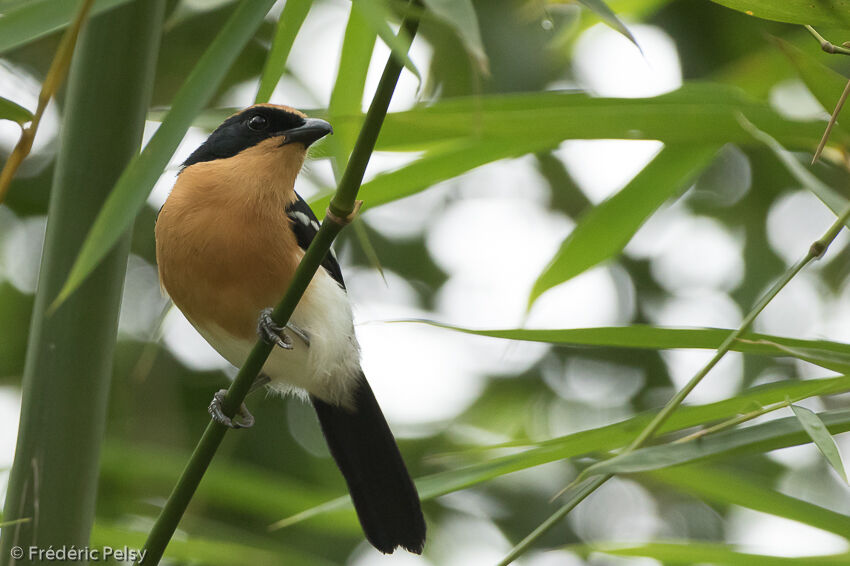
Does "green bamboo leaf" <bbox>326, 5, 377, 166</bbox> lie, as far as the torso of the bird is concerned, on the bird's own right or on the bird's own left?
on the bird's own left

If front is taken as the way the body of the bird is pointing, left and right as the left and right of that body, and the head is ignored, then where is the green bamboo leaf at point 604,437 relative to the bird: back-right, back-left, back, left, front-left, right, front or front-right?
left

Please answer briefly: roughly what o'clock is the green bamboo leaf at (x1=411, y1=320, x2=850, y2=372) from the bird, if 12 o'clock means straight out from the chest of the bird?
The green bamboo leaf is roughly at 9 o'clock from the bird.

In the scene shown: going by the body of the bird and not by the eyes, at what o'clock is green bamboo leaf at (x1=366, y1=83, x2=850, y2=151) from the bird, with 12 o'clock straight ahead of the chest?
The green bamboo leaf is roughly at 9 o'clock from the bird.

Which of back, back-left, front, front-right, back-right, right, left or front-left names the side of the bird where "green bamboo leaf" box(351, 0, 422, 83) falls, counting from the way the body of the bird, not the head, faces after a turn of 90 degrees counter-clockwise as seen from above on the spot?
front-right

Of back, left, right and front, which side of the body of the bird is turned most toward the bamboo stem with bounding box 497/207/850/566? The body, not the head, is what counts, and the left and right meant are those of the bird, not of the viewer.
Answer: left

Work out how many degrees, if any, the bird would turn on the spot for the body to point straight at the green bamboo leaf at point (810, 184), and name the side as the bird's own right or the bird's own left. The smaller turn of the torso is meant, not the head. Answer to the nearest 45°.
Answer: approximately 90° to the bird's own left

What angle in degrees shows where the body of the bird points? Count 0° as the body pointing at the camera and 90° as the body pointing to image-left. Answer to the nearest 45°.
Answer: approximately 45°

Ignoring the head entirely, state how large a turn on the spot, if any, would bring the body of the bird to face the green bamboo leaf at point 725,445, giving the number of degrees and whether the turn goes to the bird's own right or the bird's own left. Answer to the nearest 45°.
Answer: approximately 90° to the bird's own left

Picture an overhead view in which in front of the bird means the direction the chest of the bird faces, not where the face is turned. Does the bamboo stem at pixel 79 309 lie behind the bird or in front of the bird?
in front
